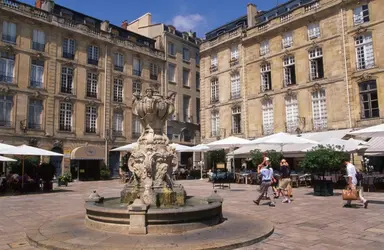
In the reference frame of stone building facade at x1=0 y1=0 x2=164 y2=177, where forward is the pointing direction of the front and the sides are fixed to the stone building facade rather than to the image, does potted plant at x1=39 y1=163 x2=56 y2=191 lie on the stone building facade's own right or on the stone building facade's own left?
on the stone building facade's own right

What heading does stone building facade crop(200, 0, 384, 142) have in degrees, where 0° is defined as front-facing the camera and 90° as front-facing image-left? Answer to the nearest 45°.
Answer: approximately 45°

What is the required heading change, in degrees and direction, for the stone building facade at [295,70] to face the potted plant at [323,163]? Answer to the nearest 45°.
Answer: approximately 45° to its left

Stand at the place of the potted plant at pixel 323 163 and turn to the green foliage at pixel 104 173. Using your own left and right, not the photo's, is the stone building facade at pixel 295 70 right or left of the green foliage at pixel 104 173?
right

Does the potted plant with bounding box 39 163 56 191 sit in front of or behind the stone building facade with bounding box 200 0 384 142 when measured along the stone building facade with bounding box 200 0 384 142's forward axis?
in front

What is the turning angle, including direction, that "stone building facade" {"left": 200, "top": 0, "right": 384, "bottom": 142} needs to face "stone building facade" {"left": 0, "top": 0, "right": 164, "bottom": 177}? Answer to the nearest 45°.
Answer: approximately 45° to its right

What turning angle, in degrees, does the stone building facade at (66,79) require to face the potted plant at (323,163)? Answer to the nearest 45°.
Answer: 0° — it already faces it

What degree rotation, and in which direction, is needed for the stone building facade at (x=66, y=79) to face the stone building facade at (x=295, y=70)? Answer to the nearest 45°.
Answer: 0° — it already faces it

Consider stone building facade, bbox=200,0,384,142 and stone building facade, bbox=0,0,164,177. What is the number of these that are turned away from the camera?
0

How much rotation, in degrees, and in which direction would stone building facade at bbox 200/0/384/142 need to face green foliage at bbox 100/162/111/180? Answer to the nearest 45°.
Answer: approximately 45° to its right

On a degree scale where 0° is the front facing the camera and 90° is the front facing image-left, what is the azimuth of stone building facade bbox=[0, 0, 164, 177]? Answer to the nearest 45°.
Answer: approximately 315°
